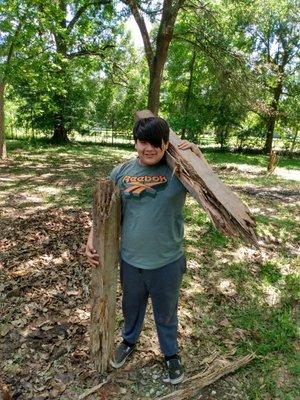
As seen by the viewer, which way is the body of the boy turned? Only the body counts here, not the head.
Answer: toward the camera

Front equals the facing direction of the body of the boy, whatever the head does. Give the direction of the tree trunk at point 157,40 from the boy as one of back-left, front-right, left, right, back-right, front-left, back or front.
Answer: back
